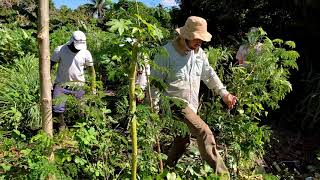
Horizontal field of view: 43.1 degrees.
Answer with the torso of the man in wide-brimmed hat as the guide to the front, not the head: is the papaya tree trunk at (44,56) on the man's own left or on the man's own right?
on the man's own right

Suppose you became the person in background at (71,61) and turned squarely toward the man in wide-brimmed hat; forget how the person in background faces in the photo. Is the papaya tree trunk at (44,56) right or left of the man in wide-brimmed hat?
right

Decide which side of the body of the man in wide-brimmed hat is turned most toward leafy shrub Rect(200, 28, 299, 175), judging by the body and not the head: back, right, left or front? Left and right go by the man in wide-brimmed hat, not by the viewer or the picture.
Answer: left

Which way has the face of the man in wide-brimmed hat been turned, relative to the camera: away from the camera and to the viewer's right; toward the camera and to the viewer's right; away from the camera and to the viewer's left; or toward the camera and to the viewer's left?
toward the camera and to the viewer's right
